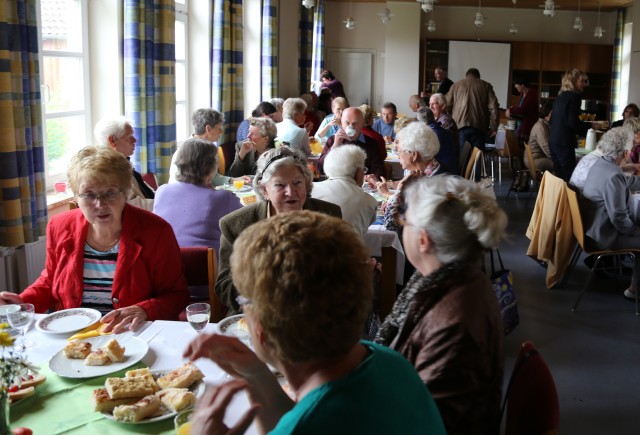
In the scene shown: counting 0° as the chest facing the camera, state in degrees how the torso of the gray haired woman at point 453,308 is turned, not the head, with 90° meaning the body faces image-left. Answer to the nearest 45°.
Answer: approximately 135°

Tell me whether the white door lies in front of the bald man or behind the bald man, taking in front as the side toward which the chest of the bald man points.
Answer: behind

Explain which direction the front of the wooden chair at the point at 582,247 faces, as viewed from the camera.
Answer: facing to the right of the viewer

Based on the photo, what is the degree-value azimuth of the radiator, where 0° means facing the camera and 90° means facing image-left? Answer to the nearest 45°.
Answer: approximately 315°

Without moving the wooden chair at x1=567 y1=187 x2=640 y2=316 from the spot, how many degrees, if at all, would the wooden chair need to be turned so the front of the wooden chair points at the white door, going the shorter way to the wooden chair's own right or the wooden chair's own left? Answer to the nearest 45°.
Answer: approximately 135° to the wooden chair's own left

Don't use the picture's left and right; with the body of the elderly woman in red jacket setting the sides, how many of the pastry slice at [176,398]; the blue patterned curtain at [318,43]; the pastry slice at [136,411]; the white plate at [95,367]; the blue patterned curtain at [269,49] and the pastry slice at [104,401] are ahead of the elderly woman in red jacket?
4

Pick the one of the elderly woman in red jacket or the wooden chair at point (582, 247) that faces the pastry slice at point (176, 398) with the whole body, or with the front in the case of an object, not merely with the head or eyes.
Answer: the elderly woman in red jacket

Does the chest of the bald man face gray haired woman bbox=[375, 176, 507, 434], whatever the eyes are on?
yes

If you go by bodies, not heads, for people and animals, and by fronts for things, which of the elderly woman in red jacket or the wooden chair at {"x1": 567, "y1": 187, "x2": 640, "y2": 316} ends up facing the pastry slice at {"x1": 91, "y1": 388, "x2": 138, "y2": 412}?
the elderly woman in red jacket

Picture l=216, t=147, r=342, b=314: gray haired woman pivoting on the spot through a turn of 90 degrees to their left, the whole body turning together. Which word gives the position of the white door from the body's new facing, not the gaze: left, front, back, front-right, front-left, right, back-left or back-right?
left
